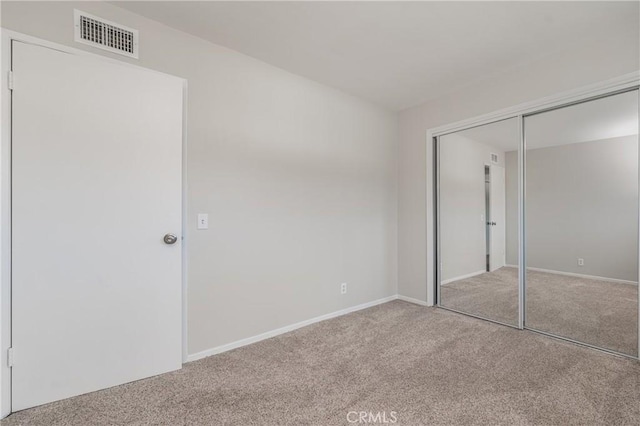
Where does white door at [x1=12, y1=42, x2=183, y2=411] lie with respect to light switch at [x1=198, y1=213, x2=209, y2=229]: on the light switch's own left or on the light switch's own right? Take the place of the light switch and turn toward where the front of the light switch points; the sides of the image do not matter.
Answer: on the light switch's own right

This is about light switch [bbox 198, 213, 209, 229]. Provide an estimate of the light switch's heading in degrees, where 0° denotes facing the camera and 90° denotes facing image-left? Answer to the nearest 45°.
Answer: approximately 0°

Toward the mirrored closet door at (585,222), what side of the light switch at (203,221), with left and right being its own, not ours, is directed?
left
